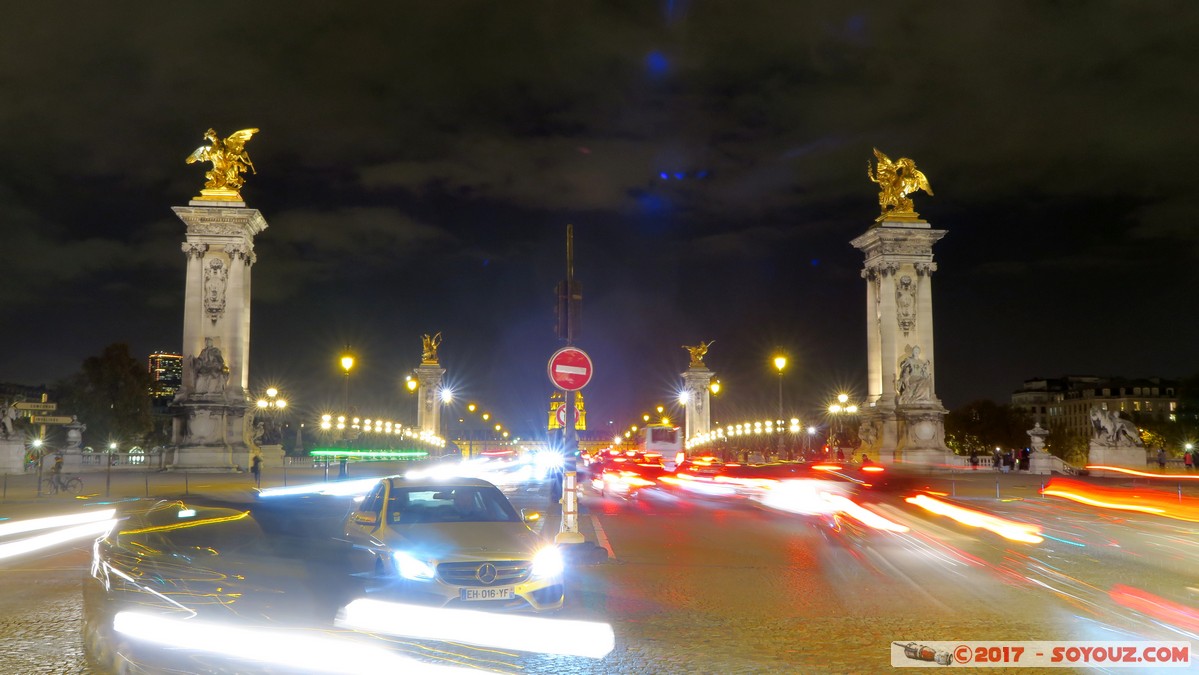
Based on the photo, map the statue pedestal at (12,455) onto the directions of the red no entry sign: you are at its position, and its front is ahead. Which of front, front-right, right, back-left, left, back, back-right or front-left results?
back-right

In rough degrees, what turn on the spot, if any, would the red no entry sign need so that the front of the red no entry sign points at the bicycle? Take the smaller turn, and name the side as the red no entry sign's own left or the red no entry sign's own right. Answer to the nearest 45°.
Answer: approximately 135° to the red no entry sign's own right

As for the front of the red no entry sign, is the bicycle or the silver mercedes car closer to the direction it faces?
the silver mercedes car

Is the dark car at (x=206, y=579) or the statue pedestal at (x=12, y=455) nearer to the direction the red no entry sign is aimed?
the dark car

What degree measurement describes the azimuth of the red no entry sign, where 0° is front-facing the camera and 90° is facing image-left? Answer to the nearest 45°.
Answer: approximately 0°

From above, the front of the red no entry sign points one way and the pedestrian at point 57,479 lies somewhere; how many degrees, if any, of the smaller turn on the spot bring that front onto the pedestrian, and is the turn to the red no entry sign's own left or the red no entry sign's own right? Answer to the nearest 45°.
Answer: approximately 135° to the red no entry sign's own right

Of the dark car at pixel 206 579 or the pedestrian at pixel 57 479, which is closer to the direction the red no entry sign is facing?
the dark car
